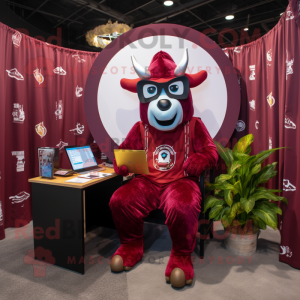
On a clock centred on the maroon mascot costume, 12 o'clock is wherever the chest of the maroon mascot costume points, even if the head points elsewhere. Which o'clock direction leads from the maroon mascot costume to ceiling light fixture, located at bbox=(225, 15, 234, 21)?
The ceiling light fixture is roughly at 7 o'clock from the maroon mascot costume.

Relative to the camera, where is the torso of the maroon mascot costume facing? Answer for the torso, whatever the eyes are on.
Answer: toward the camera

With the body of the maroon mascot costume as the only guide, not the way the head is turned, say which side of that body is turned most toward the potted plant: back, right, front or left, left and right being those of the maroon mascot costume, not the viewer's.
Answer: left

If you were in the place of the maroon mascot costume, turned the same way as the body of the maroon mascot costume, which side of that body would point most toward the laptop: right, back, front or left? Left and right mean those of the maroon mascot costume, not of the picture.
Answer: right

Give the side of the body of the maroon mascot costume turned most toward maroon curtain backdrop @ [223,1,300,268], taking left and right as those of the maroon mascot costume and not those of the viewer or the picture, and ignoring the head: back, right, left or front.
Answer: left

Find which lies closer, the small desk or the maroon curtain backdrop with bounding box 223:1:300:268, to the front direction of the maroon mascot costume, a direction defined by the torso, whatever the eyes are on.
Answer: the small desk

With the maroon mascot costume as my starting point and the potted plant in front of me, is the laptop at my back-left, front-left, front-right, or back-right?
back-left

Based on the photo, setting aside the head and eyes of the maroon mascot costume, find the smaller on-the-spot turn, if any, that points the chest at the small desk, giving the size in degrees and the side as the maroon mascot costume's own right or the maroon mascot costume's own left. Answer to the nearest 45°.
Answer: approximately 90° to the maroon mascot costume's own right
